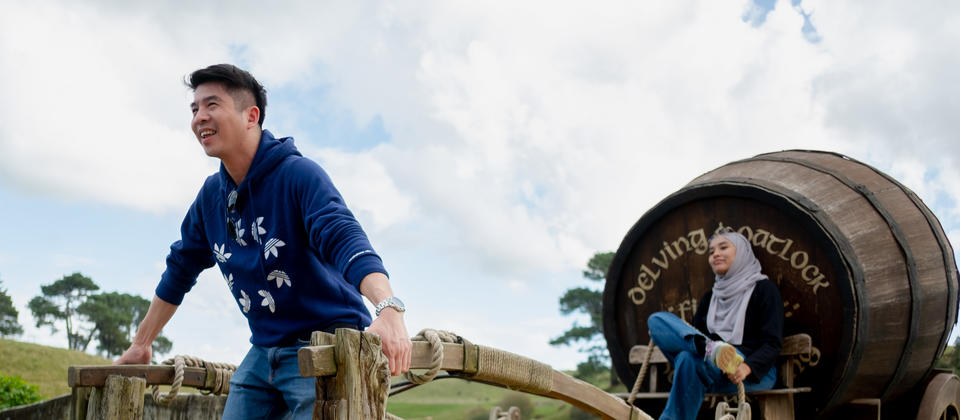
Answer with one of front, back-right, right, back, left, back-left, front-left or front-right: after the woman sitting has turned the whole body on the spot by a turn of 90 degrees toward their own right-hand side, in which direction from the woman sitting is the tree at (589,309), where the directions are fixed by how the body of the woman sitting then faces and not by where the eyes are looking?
front-right

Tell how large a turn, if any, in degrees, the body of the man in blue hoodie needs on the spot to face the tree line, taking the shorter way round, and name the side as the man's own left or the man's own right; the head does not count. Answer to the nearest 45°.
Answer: approximately 135° to the man's own right

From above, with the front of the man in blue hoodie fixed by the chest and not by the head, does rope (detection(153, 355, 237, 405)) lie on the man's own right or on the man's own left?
on the man's own right

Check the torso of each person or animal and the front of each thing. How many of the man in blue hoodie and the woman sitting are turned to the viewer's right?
0

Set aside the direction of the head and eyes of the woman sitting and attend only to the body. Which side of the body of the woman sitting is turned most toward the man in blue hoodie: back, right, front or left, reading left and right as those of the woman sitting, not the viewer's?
front

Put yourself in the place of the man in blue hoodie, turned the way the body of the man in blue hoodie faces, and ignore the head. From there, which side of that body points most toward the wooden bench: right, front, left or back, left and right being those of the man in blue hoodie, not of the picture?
back

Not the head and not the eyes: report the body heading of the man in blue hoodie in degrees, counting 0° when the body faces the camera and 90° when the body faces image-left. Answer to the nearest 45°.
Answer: approximately 45°

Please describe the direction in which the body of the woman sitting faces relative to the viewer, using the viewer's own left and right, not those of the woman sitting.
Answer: facing the viewer and to the left of the viewer

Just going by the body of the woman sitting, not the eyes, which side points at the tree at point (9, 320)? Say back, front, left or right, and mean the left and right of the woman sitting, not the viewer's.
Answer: right
